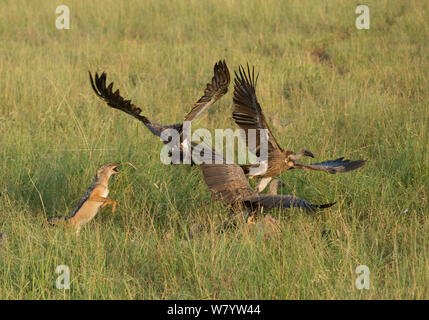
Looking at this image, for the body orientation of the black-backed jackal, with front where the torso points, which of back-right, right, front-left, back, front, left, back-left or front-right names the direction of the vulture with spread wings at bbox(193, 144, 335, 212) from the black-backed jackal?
front

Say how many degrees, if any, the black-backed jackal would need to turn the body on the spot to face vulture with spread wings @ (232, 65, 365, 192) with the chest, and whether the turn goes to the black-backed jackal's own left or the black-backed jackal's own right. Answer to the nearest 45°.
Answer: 0° — it already faces it

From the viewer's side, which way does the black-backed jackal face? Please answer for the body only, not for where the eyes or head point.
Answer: to the viewer's right
